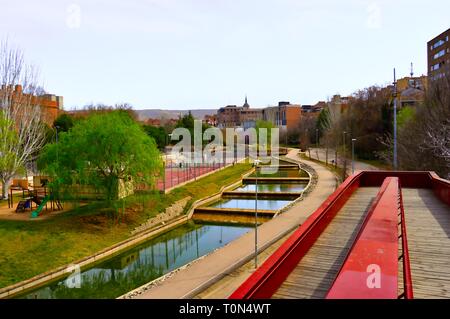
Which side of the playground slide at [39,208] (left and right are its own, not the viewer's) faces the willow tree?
left

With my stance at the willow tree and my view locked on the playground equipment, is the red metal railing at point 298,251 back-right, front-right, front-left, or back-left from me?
back-left

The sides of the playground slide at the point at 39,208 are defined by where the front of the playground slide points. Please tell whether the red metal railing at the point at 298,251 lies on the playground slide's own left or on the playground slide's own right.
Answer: on the playground slide's own left

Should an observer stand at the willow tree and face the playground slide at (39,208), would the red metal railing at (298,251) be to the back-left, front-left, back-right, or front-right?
back-left

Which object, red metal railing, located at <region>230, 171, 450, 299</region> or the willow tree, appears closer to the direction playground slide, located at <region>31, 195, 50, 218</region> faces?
the red metal railing

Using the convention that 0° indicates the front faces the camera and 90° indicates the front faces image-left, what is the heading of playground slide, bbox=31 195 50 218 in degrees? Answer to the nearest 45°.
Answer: approximately 45°
